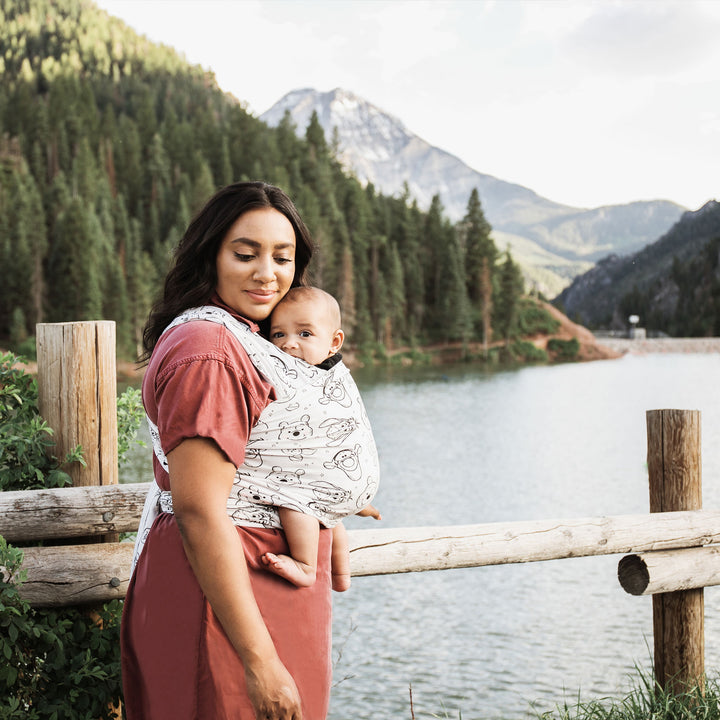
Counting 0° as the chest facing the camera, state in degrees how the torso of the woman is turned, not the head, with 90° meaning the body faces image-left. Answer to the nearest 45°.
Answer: approximately 270°

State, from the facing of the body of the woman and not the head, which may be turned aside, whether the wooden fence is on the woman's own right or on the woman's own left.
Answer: on the woman's own left
